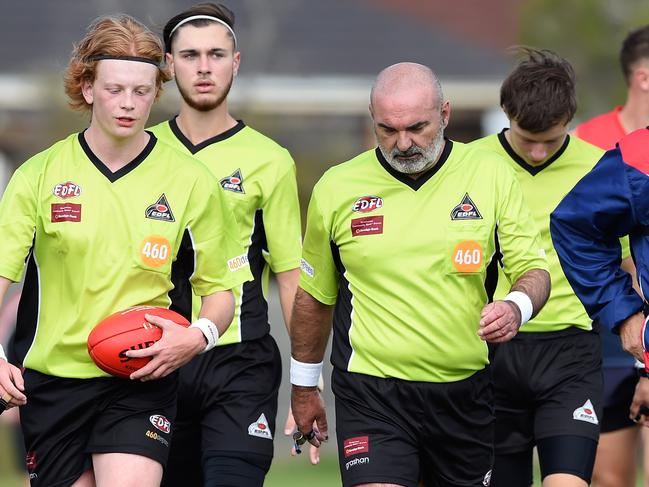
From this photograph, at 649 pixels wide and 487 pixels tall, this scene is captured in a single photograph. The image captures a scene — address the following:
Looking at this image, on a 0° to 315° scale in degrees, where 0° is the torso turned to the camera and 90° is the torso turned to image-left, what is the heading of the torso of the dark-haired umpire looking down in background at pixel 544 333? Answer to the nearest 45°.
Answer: approximately 0°

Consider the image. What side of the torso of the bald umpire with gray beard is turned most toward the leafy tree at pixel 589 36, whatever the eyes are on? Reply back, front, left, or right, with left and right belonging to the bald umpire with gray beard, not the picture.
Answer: back

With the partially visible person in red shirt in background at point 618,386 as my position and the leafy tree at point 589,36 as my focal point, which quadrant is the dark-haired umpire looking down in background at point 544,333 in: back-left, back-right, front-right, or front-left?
back-left

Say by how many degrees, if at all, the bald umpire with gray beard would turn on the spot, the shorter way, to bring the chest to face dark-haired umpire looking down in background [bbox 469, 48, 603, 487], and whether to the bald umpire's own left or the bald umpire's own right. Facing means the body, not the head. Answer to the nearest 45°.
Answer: approximately 135° to the bald umpire's own left

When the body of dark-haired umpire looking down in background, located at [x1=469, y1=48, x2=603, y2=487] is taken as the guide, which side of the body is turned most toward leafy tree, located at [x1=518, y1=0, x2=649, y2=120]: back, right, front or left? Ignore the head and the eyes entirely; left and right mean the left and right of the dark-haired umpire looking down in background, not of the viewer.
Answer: back

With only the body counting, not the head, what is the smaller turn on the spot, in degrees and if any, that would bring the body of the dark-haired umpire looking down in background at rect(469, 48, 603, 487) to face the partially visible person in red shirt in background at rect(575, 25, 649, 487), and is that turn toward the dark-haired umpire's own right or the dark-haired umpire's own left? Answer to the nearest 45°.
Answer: approximately 135° to the dark-haired umpire's own left

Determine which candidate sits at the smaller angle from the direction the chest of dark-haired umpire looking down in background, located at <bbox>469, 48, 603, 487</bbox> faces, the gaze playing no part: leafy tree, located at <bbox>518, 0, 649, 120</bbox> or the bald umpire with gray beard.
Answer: the bald umpire with gray beard

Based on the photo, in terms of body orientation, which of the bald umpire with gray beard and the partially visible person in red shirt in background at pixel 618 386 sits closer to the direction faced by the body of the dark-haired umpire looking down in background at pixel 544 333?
the bald umpire with gray beard

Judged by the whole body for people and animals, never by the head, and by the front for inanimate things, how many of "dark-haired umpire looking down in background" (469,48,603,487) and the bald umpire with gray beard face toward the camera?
2

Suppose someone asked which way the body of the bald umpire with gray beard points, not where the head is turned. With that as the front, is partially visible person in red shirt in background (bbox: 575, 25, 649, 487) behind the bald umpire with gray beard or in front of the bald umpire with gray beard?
behind
